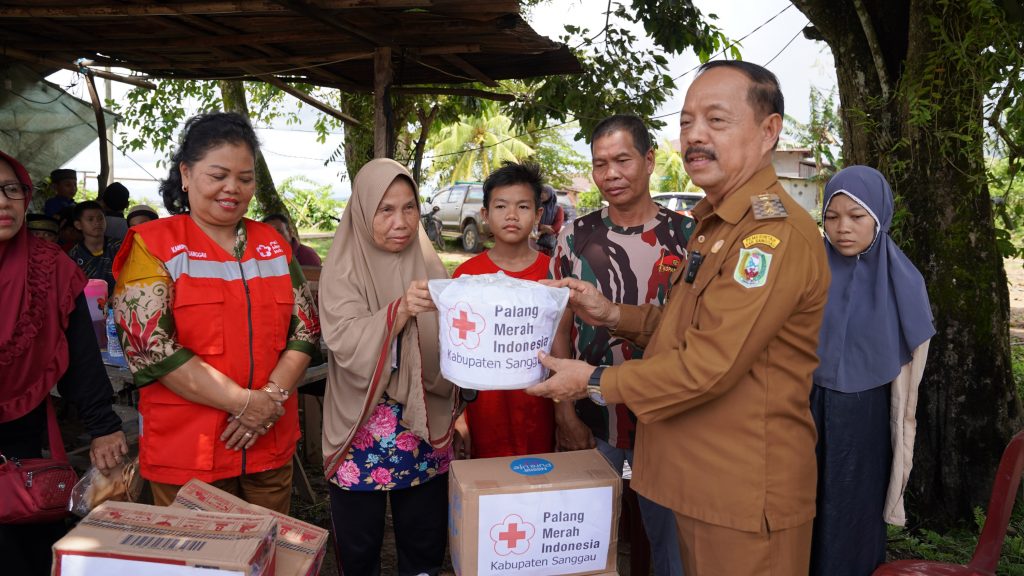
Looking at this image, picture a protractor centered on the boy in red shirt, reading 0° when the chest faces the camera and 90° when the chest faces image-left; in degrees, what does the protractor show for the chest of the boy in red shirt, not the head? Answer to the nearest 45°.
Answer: approximately 0°

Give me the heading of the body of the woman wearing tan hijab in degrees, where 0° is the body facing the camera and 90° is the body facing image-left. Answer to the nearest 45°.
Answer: approximately 315°

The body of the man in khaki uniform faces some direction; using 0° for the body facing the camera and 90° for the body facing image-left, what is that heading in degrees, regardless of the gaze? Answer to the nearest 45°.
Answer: approximately 45°

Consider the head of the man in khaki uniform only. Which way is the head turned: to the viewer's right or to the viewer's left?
to the viewer's left

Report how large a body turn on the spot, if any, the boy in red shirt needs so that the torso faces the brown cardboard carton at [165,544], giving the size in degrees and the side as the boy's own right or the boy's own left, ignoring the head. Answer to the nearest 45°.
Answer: approximately 45° to the boy's own right

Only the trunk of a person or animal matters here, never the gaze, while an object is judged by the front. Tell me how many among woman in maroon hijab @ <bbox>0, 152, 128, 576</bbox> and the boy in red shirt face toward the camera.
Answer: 2

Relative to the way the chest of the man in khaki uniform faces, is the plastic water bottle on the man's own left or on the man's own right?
on the man's own right

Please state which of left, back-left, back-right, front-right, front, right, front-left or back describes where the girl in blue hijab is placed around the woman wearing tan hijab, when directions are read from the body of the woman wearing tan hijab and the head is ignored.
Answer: front-left

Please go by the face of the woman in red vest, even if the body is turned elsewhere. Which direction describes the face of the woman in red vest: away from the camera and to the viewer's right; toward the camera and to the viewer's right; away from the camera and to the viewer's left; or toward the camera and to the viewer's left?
toward the camera and to the viewer's right

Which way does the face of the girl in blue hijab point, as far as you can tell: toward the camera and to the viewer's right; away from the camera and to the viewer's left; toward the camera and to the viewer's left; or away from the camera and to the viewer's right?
toward the camera and to the viewer's left
